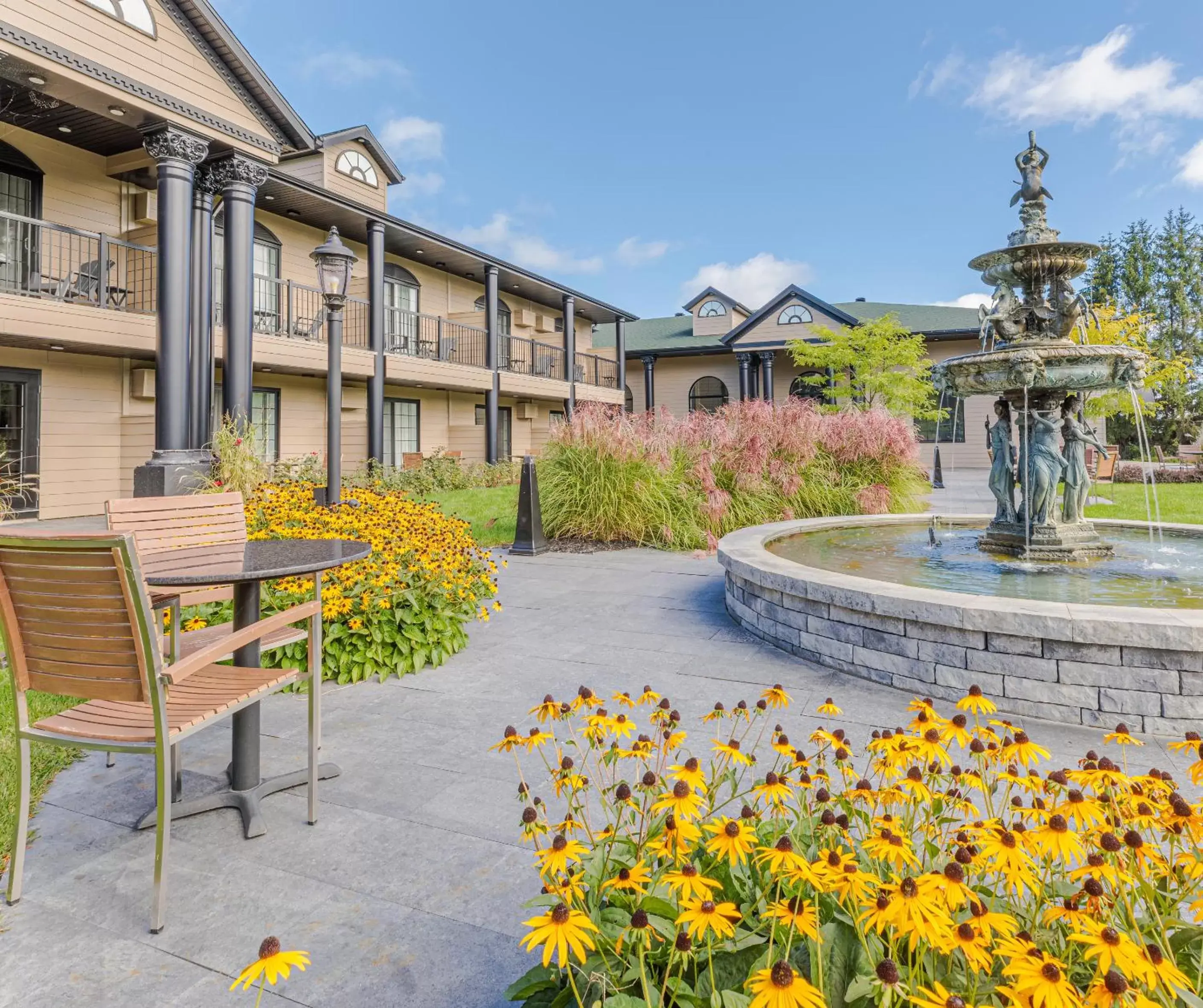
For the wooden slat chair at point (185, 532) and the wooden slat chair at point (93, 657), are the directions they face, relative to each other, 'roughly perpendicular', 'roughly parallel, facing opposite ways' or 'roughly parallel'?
roughly perpendicular

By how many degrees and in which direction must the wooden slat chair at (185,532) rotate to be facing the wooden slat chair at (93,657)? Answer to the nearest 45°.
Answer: approximately 45° to its right

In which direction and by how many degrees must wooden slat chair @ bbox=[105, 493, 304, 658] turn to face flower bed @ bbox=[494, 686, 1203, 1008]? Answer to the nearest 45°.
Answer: approximately 45° to its right

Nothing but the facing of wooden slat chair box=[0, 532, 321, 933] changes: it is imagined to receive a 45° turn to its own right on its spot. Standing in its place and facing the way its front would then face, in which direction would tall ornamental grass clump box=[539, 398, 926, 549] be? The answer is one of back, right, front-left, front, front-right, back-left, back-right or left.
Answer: front-left

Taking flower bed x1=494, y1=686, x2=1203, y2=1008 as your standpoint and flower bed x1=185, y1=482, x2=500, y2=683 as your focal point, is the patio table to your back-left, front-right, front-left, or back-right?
front-left

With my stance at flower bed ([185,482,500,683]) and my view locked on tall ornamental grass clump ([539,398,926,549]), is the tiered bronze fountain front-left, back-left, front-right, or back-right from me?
front-right

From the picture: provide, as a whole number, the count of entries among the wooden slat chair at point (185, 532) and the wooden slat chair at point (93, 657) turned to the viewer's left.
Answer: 0

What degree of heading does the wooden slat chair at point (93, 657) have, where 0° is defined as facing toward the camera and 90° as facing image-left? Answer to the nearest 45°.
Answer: approximately 225°

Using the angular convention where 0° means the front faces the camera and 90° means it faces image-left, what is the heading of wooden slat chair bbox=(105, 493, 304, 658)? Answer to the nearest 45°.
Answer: approximately 315°
